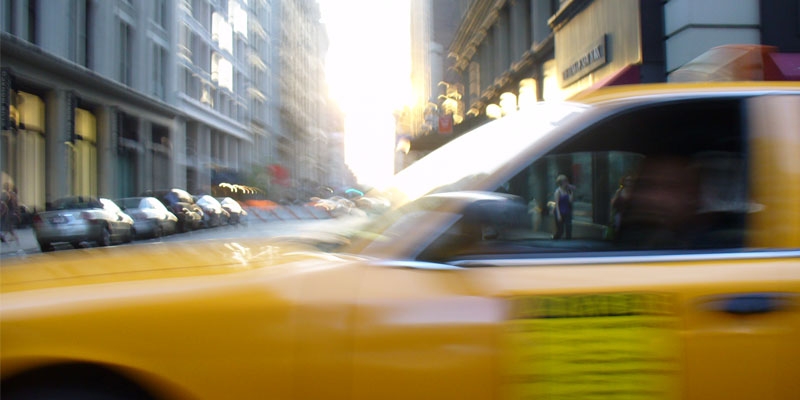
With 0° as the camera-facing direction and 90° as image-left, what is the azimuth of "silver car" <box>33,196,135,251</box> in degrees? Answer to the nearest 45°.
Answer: approximately 225°

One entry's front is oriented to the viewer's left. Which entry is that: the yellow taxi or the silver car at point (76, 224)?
the yellow taxi

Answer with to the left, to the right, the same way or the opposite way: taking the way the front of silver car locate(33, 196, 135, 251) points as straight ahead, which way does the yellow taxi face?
to the left

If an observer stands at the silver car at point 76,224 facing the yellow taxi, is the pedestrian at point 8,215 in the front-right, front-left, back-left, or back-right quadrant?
back-right

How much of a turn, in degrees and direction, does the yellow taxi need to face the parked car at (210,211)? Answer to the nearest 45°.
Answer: approximately 90° to its right

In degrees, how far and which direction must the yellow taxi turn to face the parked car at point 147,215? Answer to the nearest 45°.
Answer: approximately 45° to its right

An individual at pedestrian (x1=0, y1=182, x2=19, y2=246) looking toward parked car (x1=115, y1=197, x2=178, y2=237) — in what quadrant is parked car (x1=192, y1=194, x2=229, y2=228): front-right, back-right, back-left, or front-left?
front-left

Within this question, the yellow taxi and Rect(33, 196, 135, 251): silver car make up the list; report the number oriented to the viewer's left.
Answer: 1

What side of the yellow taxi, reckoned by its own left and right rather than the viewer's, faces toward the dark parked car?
right

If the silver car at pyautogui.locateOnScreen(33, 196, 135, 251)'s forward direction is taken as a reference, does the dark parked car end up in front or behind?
in front

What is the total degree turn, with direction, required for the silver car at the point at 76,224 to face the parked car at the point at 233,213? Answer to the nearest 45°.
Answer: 0° — it already faces it

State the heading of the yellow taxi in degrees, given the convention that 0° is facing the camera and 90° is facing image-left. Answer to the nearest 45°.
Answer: approximately 90°
